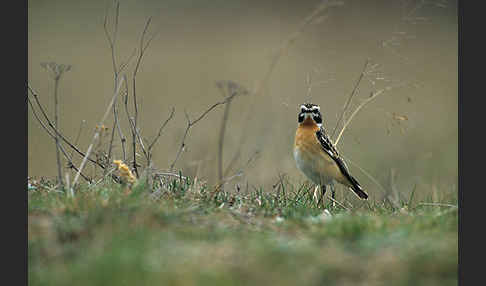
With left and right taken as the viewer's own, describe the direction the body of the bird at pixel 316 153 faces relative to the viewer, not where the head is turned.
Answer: facing the viewer and to the left of the viewer
